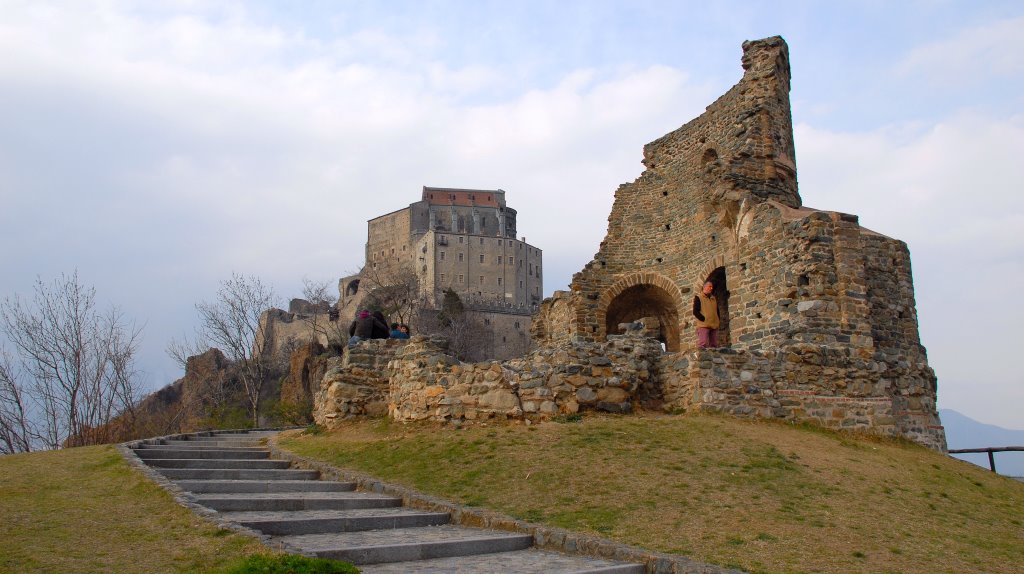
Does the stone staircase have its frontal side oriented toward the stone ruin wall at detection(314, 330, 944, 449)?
no

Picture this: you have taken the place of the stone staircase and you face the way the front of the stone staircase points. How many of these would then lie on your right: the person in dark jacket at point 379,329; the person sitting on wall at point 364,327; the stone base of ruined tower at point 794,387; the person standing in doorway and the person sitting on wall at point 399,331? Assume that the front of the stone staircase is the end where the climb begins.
0

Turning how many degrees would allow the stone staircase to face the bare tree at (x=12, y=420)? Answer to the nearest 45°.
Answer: approximately 180°

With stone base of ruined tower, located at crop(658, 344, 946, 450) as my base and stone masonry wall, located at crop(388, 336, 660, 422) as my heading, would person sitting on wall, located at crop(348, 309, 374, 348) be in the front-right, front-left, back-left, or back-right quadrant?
front-right

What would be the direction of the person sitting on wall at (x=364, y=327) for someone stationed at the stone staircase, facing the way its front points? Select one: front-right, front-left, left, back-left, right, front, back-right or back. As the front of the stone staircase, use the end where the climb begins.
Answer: back-left

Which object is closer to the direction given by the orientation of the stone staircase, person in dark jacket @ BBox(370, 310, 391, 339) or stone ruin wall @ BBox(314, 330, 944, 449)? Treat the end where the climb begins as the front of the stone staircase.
the stone ruin wall

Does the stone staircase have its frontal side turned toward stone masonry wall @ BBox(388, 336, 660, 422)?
no

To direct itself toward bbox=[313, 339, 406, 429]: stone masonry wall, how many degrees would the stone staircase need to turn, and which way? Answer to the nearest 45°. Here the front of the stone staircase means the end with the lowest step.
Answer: approximately 135° to its left

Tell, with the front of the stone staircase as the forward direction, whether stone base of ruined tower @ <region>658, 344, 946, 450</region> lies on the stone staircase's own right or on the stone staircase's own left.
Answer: on the stone staircase's own left

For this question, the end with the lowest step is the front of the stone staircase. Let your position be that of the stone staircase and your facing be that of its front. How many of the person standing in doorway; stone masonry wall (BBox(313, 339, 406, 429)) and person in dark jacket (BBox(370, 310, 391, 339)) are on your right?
0

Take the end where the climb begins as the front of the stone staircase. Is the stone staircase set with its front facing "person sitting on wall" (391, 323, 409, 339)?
no

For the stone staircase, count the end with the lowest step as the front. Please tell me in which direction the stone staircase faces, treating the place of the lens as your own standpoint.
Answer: facing the viewer and to the right of the viewer
